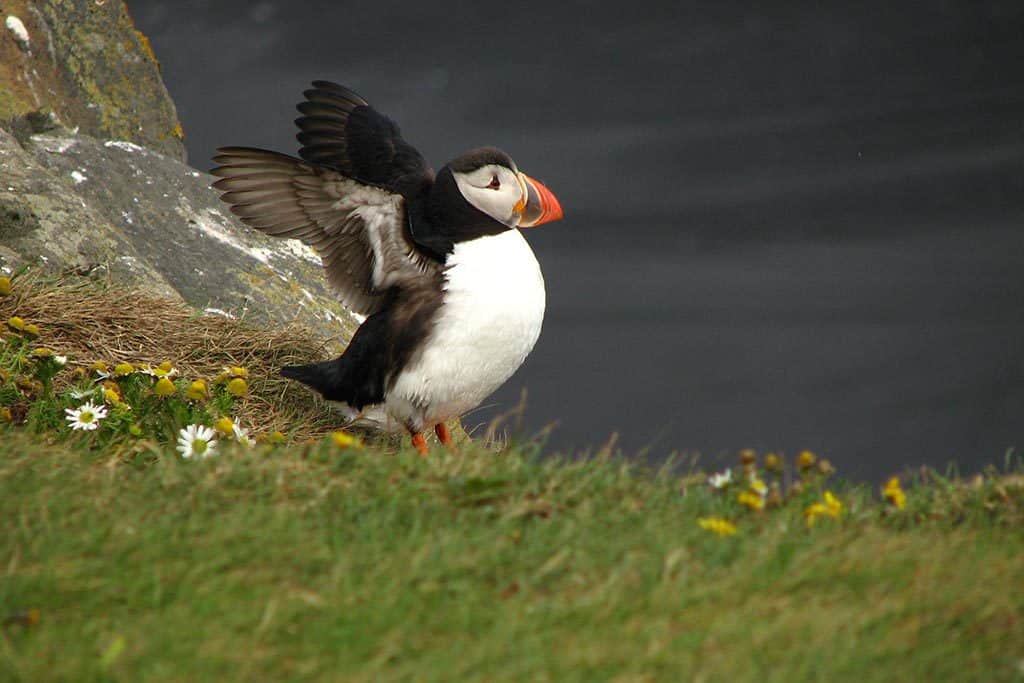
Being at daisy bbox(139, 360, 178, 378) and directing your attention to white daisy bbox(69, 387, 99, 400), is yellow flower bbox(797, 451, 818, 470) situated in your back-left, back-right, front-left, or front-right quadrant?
back-left

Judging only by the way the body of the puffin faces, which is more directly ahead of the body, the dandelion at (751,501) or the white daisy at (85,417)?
the dandelion

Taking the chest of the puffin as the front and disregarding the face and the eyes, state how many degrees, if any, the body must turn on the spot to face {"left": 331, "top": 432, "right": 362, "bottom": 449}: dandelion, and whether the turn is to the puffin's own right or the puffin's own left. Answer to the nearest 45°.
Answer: approximately 90° to the puffin's own right

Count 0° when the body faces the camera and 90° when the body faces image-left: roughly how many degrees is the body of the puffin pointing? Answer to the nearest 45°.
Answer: approximately 270°

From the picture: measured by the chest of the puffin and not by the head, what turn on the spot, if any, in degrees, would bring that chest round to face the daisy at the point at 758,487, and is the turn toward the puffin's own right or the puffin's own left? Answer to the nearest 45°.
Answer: approximately 45° to the puffin's own right

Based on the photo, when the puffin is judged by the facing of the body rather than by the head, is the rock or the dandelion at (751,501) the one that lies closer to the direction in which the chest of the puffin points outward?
the dandelion

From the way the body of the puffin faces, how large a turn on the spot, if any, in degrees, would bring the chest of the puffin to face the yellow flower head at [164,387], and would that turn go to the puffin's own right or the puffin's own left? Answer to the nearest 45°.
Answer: approximately 135° to the puffin's own right
